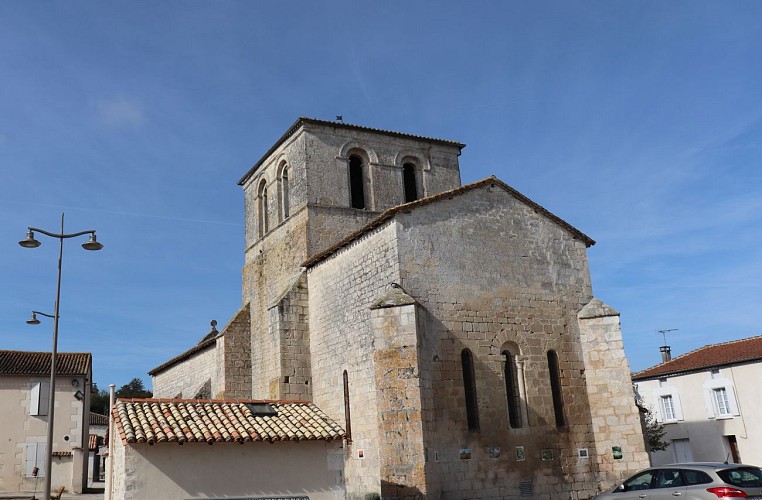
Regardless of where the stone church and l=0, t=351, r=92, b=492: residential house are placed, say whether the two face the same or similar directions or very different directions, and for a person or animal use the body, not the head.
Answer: very different directions

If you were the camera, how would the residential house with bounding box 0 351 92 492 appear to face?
facing the viewer

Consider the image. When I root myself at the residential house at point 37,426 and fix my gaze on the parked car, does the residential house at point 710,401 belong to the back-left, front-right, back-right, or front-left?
front-left

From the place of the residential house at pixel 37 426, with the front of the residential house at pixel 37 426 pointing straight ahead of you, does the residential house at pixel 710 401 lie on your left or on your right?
on your left

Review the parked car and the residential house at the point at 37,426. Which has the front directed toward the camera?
the residential house

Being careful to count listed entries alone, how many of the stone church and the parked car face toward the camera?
0

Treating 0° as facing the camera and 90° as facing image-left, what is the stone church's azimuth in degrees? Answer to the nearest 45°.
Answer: approximately 135°

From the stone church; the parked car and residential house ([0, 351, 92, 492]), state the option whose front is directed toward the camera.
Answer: the residential house

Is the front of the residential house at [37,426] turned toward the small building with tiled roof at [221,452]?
yes

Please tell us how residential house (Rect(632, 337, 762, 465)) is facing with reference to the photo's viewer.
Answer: facing the viewer and to the left of the viewer

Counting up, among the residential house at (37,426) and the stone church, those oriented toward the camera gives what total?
1

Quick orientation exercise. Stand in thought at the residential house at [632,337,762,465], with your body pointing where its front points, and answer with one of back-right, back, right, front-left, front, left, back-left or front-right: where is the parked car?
front-left

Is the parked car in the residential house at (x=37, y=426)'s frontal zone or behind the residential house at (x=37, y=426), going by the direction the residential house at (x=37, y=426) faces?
frontal zone

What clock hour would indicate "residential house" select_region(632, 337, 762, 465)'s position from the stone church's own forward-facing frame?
The residential house is roughly at 3 o'clock from the stone church.

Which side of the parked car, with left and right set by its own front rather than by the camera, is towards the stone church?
front

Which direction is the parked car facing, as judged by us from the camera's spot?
facing away from the viewer and to the left of the viewer
